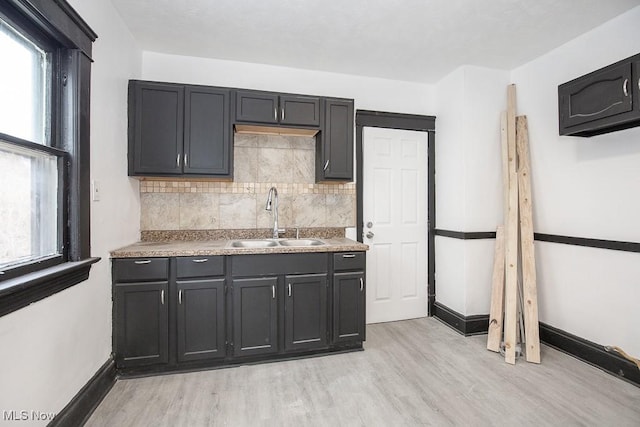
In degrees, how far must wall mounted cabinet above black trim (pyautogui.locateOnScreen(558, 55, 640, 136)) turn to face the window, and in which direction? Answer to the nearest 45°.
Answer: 0° — it already faces it

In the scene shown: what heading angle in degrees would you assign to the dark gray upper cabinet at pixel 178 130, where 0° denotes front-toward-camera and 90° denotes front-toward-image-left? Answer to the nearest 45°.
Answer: approximately 0°

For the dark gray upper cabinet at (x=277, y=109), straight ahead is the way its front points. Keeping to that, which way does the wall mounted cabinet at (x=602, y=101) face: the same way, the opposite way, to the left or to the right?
to the right

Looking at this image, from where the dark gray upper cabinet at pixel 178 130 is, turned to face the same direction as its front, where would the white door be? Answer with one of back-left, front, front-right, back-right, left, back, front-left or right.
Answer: left

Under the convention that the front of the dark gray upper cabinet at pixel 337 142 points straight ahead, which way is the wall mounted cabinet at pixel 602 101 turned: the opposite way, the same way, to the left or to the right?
to the right

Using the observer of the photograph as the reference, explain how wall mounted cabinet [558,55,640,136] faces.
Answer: facing the viewer and to the left of the viewer

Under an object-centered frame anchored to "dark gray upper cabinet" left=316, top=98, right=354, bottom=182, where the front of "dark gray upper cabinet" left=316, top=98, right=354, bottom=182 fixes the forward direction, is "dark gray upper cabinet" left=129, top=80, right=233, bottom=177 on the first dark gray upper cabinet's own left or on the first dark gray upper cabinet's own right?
on the first dark gray upper cabinet's own right

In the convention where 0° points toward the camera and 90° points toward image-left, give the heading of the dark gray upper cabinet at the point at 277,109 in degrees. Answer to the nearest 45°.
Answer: approximately 0°

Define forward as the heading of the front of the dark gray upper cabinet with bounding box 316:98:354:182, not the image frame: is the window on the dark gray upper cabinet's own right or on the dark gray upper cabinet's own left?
on the dark gray upper cabinet's own right

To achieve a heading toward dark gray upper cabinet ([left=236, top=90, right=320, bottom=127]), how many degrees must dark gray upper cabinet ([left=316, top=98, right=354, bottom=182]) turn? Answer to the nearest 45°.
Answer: approximately 90° to its right
